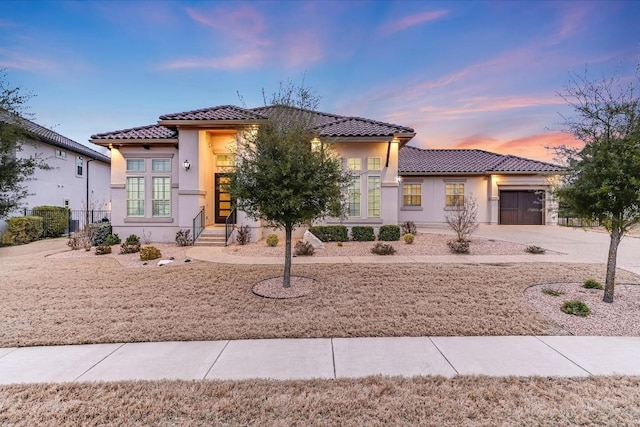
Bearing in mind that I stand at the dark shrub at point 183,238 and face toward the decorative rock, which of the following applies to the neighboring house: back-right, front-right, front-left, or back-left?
back-left

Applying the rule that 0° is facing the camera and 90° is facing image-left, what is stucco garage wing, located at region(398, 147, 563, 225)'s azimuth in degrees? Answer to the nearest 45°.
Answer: approximately 0°

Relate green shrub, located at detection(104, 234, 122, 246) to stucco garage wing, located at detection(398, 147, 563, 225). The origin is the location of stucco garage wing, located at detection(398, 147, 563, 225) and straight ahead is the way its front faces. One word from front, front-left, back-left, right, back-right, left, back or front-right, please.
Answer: front-right

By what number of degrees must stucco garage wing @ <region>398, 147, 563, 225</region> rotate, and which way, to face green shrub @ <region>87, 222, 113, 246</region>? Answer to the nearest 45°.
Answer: approximately 45° to its right

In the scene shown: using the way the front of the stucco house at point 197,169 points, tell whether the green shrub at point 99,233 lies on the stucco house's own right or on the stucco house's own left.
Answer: on the stucco house's own right

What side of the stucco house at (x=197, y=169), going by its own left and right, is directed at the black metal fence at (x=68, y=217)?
right

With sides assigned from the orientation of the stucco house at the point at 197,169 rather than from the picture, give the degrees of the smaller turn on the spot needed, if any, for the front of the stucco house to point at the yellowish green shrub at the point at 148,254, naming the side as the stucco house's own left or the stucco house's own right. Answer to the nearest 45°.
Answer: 0° — it already faces it

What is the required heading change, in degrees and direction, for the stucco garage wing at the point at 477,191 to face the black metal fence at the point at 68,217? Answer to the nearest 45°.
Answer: approximately 45° to its right

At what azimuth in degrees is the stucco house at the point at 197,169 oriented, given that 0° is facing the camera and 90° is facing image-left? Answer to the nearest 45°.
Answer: approximately 0°
